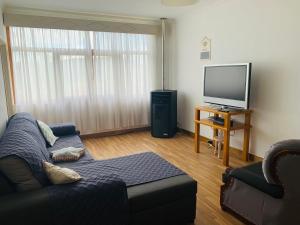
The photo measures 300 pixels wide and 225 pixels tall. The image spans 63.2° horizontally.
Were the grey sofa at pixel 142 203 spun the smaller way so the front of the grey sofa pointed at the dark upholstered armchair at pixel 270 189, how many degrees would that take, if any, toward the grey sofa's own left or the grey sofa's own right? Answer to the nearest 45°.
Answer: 0° — it already faces it

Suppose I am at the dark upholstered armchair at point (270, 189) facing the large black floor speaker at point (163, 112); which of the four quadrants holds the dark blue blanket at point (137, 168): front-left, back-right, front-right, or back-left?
front-left

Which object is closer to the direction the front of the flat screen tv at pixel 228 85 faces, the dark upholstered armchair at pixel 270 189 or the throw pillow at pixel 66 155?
the throw pillow

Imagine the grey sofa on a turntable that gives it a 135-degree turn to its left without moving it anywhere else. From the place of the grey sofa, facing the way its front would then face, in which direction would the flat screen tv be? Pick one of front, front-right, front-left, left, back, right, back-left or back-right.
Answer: right

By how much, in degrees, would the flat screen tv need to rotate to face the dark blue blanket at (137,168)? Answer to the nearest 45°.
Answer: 0° — it already faces it

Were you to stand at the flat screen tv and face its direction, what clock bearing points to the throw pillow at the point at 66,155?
The throw pillow is roughly at 12 o'clock from the flat screen tv.

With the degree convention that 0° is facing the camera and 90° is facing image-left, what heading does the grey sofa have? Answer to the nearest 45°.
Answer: approximately 270°

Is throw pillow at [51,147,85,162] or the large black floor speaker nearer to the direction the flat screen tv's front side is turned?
the throw pillow

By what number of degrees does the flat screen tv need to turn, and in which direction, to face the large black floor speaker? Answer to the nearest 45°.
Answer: approximately 90° to its right

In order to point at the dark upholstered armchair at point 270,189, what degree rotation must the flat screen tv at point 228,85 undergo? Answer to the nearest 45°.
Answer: approximately 45° to its left

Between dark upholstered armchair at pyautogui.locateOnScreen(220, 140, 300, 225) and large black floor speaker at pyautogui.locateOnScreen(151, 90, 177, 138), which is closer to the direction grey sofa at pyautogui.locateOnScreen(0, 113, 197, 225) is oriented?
the dark upholstered armchair

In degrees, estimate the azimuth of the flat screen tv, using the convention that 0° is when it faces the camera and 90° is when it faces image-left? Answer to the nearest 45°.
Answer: approximately 45°
